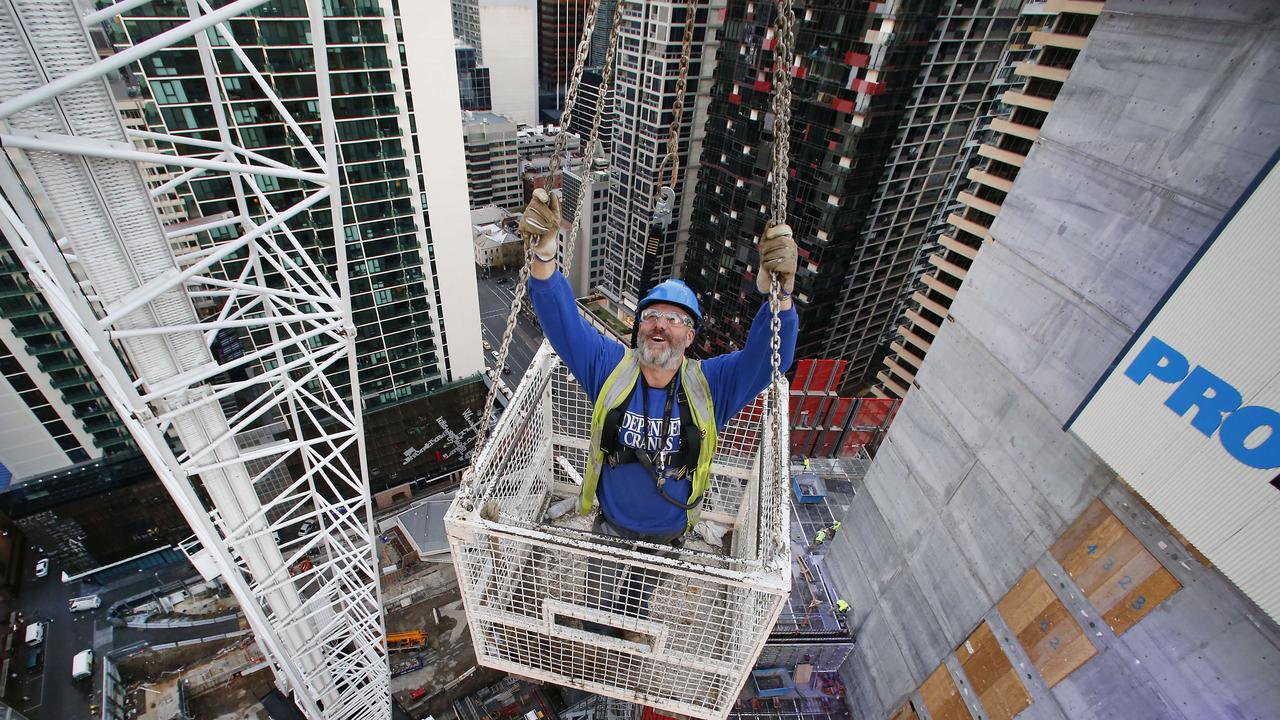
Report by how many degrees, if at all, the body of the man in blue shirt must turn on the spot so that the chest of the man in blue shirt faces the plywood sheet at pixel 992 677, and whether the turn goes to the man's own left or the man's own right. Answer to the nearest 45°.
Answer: approximately 90° to the man's own left

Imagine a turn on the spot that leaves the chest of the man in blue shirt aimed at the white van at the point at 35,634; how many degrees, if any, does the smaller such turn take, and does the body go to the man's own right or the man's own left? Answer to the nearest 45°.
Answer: approximately 90° to the man's own right

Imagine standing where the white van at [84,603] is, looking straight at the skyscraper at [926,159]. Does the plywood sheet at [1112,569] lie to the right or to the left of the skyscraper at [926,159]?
right

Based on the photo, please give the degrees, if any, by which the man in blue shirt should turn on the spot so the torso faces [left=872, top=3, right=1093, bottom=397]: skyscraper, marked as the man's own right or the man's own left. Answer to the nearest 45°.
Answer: approximately 135° to the man's own left

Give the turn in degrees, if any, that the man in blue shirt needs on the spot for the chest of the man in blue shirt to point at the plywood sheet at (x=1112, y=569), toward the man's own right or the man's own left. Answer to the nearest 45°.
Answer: approximately 90° to the man's own left

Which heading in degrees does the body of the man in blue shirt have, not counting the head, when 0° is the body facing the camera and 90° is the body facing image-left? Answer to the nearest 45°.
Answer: approximately 0°

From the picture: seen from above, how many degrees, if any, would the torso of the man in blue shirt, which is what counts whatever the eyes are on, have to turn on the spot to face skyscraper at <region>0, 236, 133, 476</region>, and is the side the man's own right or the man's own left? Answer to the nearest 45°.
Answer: approximately 90° to the man's own right

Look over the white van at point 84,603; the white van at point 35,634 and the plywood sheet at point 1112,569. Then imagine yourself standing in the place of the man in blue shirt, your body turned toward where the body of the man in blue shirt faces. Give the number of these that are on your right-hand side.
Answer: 2

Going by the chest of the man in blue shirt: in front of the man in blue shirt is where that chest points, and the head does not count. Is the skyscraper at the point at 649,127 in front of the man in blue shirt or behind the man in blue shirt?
behind

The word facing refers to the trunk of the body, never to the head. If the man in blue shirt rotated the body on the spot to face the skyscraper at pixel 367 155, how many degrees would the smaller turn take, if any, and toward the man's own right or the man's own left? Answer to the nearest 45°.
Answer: approximately 135° to the man's own right

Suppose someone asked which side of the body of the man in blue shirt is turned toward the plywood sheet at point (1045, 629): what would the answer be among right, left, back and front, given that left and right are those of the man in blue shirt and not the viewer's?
left
